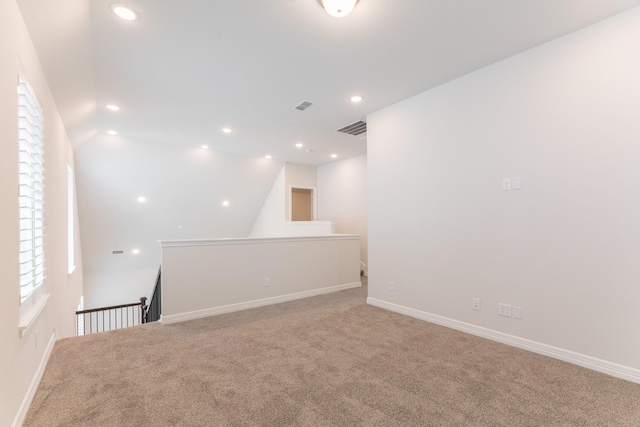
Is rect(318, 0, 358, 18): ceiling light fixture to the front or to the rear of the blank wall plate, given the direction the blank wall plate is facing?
to the front

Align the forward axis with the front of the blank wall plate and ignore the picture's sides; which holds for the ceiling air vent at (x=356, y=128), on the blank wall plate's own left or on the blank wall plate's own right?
on the blank wall plate's own right

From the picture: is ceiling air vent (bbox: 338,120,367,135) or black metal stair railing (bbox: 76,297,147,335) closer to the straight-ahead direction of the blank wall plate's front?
the black metal stair railing

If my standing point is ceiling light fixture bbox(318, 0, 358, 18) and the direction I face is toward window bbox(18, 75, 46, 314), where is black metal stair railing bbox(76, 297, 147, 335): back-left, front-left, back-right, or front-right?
front-right

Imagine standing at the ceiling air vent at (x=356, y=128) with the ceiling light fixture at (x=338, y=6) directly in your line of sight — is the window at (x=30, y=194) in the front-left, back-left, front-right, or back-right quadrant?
front-right
